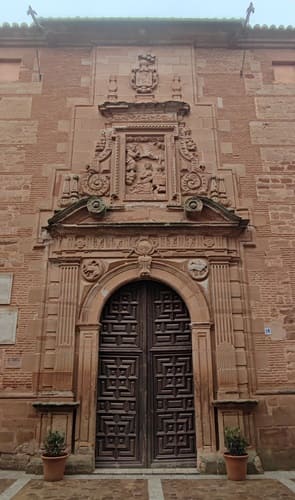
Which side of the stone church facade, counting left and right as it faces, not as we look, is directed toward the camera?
front
